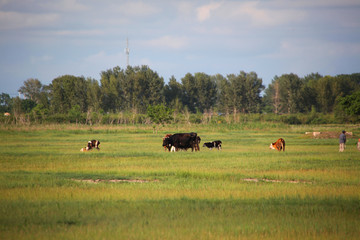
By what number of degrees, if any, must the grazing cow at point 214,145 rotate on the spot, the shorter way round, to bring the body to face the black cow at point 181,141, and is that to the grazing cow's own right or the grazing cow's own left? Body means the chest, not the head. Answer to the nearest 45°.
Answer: approximately 45° to the grazing cow's own left

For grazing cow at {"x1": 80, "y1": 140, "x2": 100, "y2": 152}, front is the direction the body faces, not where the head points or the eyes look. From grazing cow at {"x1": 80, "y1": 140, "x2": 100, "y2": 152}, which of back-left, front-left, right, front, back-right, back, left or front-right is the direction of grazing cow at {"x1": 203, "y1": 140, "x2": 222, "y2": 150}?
back

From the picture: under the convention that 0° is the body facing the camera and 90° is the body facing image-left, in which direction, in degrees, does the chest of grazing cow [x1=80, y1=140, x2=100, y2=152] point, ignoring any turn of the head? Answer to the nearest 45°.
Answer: approximately 90°

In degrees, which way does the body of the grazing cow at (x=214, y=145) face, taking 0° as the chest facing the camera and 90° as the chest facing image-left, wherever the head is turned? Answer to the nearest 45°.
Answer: approximately 90°

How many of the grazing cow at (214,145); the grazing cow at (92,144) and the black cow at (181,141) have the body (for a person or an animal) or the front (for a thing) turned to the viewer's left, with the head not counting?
3

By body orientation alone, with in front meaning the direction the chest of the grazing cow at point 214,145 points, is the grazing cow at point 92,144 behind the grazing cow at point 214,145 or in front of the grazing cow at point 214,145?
in front

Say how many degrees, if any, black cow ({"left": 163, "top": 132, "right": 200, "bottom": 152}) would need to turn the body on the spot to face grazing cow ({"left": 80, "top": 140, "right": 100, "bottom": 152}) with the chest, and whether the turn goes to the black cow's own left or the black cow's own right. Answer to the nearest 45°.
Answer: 0° — it already faces it

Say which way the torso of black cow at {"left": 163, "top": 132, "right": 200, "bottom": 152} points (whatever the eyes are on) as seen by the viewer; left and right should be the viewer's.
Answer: facing to the left of the viewer

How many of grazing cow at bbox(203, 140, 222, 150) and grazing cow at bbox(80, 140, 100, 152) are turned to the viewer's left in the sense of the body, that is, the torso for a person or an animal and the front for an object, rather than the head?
2
